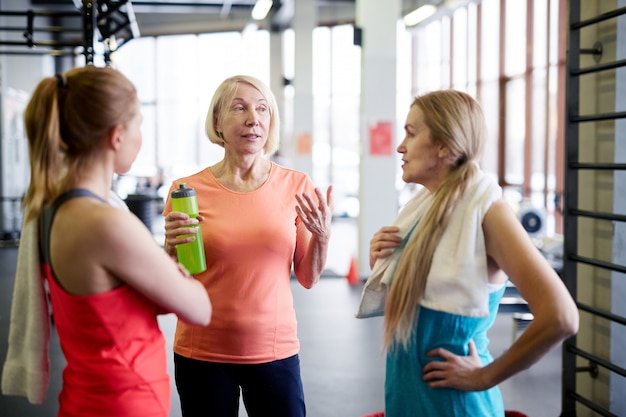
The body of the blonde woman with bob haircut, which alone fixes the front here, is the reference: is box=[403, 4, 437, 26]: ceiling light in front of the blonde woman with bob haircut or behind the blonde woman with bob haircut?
behind

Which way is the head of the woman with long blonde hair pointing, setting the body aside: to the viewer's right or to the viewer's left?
to the viewer's left

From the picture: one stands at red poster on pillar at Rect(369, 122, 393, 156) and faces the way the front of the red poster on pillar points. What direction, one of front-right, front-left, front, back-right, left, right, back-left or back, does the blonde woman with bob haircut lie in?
front

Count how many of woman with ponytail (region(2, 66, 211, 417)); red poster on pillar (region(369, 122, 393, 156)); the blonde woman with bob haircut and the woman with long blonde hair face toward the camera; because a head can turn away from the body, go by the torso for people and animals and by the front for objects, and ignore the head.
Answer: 2

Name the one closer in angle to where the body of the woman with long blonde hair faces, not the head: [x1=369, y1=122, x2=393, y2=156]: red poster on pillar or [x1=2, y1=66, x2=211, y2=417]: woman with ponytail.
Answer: the woman with ponytail

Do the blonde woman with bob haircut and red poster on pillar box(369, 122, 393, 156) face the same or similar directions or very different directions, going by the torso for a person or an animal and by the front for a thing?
same or similar directions

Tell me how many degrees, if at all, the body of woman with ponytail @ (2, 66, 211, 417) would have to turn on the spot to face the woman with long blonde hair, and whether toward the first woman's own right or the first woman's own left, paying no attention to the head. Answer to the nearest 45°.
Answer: approximately 45° to the first woman's own right

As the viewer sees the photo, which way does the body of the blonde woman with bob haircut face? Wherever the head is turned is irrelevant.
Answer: toward the camera

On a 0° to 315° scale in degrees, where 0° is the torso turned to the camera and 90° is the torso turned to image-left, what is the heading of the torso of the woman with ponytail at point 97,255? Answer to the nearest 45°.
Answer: approximately 225°

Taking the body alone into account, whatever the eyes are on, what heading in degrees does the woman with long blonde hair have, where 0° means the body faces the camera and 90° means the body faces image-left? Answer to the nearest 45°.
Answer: approximately 90°

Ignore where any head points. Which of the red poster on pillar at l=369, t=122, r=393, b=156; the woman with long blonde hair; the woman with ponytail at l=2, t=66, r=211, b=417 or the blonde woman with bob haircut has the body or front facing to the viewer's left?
the woman with long blonde hair

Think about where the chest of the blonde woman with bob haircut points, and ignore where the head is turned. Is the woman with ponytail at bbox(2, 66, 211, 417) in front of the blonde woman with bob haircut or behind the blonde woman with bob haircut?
in front

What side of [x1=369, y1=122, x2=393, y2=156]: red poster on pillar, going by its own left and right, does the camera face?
front

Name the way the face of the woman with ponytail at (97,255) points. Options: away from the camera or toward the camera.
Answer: away from the camera
